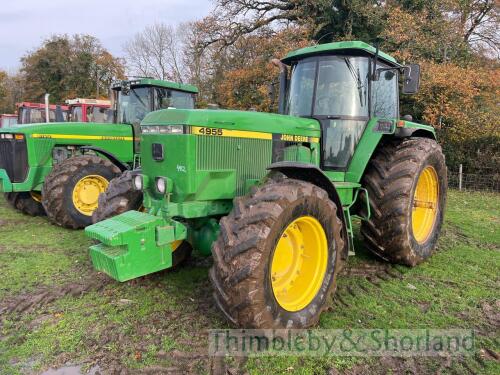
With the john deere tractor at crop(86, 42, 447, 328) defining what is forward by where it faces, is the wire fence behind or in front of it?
behind

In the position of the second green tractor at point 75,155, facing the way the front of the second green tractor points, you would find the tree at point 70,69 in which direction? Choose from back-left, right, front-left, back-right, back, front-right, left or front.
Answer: back-right

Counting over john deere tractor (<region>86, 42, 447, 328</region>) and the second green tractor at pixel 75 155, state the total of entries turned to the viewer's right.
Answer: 0

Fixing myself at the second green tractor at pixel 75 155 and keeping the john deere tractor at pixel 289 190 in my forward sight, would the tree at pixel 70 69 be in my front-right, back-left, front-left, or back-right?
back-left

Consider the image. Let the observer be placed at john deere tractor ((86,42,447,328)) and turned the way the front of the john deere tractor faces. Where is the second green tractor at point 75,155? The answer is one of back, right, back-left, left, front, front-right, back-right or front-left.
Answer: right

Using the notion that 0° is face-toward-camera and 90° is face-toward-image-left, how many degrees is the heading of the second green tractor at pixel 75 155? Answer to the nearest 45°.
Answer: approximately 45°

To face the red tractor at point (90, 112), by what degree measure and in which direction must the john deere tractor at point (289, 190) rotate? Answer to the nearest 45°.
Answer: approximately 90° to its right

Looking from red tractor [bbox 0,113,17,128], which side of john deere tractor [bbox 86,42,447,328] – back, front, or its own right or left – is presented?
right

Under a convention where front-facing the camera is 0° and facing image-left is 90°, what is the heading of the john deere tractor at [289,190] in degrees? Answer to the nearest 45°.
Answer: approximately 45°

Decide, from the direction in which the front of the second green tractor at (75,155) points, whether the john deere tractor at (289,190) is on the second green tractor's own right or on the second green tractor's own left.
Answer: on the second green tractor's own left

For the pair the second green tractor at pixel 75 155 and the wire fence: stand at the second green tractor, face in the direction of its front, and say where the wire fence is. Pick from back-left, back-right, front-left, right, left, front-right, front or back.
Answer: back-left
